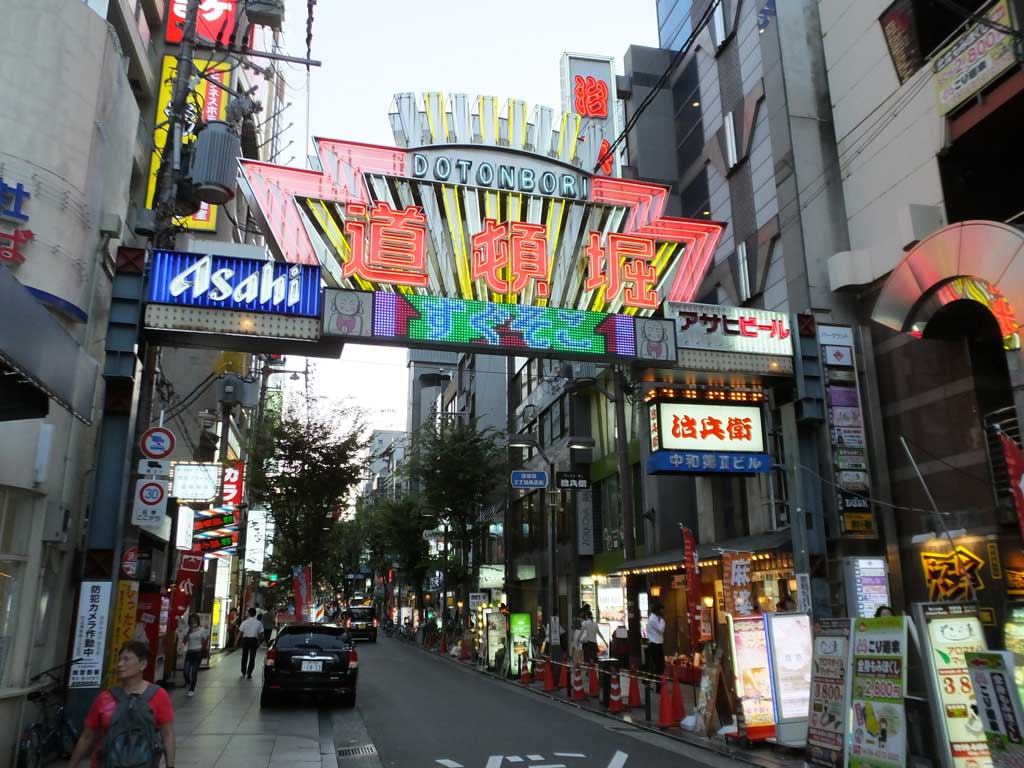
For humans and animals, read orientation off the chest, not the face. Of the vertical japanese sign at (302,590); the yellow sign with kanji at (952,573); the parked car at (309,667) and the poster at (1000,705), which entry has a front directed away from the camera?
the parked car

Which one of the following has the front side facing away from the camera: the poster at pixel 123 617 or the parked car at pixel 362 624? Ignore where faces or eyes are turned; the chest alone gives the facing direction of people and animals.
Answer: the parked car

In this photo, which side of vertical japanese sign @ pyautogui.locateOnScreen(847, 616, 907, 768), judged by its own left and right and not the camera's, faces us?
front

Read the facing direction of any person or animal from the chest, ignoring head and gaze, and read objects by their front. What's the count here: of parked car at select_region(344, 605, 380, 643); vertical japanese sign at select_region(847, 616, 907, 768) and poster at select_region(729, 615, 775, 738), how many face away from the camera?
1

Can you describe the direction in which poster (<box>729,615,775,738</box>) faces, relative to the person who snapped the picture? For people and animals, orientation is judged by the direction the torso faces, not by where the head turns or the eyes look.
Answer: facing the viewer

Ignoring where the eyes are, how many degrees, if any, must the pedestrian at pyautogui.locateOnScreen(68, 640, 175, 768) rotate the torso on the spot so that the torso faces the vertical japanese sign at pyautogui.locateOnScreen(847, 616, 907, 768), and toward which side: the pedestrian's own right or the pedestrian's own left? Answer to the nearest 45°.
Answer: approximately 90° to the pedestrian's own left

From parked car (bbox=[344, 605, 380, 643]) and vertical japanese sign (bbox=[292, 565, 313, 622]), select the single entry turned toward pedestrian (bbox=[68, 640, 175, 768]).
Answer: the vertical japanese sign

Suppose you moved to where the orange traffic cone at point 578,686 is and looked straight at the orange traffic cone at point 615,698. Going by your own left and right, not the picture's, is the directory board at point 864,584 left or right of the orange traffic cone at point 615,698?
left

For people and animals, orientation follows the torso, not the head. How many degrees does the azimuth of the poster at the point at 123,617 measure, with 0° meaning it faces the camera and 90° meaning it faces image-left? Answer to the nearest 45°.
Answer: approximately 0°

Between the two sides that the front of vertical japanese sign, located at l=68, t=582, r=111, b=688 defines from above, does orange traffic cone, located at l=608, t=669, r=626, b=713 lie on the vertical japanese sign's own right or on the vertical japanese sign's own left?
on the vertical japanese sign's own left

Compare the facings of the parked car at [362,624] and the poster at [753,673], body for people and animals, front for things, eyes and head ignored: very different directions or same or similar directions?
very different directions

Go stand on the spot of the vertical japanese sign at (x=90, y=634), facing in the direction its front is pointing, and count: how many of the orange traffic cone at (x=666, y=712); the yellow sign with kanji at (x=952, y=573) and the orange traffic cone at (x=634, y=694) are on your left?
3

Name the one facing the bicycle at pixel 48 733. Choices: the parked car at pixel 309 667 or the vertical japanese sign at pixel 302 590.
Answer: the vertical japanese sign
